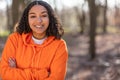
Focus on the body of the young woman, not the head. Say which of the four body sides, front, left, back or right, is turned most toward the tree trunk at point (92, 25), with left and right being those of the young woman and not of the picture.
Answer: back

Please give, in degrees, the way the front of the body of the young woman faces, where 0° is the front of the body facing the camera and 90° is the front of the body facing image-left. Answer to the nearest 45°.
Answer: approximately 0°

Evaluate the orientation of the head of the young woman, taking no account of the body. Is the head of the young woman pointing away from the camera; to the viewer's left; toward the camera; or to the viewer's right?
toward the camera
